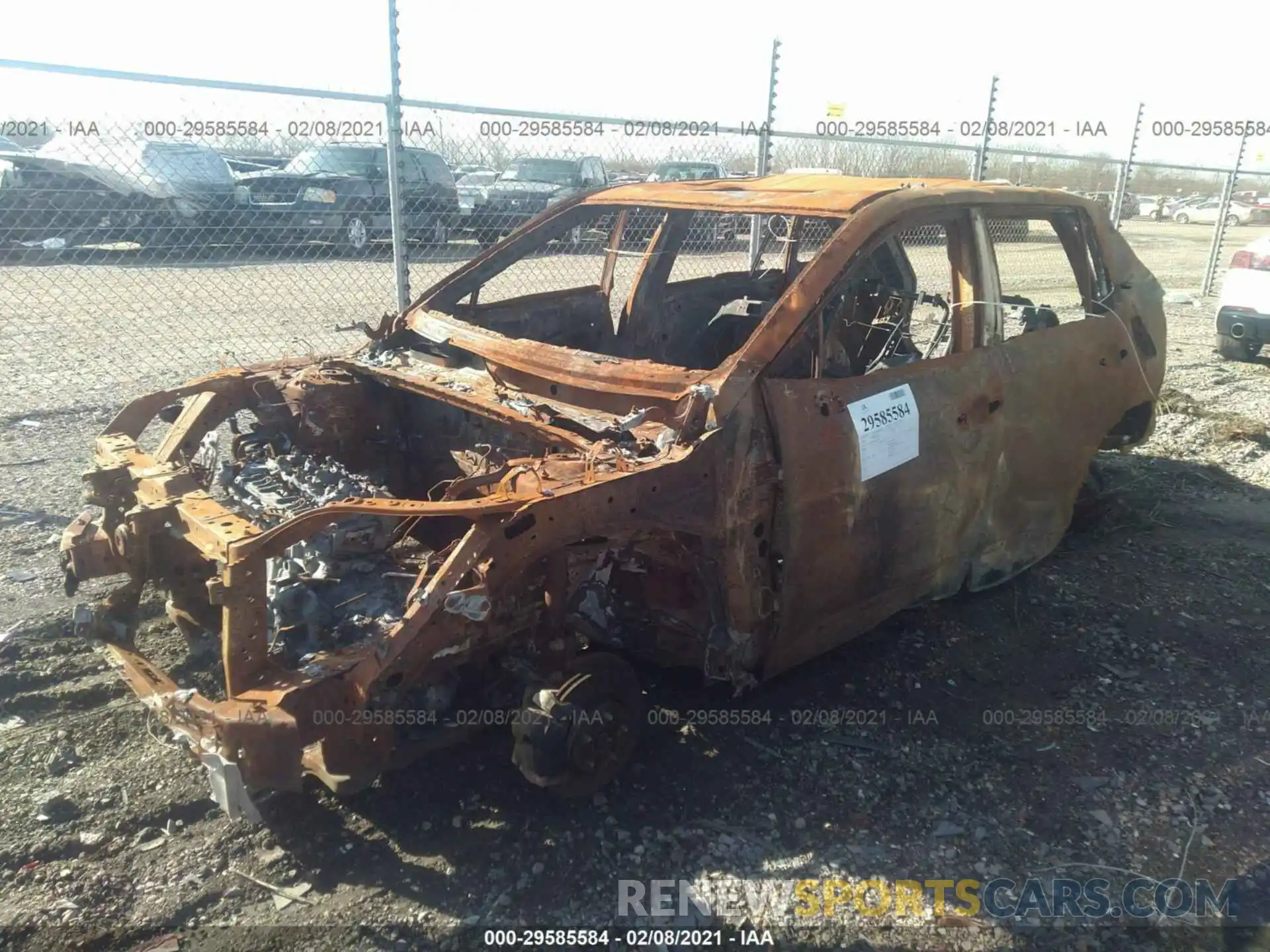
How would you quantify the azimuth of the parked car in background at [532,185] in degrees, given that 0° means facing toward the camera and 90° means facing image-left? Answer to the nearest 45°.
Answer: approximately 45°

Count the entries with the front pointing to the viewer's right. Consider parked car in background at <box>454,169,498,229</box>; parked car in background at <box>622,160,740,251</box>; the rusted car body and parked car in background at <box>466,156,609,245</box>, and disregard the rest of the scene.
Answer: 0

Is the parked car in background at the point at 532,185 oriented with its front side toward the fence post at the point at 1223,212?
no

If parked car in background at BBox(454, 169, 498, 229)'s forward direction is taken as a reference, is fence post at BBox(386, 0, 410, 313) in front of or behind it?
in front

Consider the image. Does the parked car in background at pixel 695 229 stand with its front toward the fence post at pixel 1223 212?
no

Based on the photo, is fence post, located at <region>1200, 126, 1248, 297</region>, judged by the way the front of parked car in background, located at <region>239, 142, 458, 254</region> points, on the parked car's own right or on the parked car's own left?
on the parked car's own left

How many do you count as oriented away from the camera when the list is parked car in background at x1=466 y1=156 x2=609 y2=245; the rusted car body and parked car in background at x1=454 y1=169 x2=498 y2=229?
0

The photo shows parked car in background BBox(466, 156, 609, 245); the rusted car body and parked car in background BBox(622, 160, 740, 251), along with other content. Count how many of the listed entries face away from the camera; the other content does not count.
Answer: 0

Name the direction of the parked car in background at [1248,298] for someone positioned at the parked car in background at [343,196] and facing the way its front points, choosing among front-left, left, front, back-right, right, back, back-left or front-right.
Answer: left

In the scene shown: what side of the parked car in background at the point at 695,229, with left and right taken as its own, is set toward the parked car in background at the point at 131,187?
right

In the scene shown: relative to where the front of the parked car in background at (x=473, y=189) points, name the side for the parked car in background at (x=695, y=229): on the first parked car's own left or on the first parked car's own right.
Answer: on the first parked car's own left

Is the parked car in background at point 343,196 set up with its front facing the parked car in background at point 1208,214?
no

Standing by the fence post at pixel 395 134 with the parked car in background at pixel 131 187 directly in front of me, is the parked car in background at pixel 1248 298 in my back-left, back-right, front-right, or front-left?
back-right

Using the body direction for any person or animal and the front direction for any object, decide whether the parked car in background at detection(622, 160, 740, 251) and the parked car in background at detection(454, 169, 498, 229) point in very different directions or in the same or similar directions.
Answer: same or similar directions

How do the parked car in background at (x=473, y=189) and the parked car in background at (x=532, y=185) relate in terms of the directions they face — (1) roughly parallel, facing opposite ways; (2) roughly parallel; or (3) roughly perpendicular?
roughly parallel

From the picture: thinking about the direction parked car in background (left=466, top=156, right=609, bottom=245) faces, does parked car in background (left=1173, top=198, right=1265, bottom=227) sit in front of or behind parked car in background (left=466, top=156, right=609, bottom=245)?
behind

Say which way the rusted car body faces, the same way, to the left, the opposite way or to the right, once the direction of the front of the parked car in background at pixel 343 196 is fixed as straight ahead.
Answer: the same way

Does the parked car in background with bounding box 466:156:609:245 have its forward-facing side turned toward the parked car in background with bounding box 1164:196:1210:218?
no
